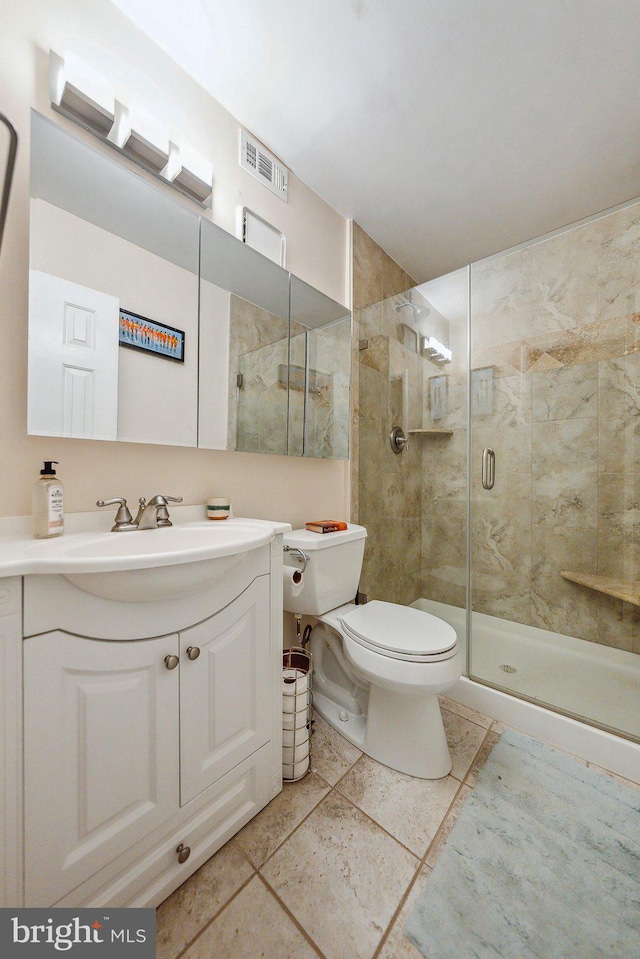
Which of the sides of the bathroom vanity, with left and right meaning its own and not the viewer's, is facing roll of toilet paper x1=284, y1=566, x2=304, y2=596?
left

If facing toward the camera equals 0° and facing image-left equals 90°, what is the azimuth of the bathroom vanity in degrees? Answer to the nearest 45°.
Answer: approximately 315°

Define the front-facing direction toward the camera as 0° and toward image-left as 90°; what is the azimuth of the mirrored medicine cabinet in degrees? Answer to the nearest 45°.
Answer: approximately 315°

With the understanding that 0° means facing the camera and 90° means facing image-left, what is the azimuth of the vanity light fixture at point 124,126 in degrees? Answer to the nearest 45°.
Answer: approximately 315°
